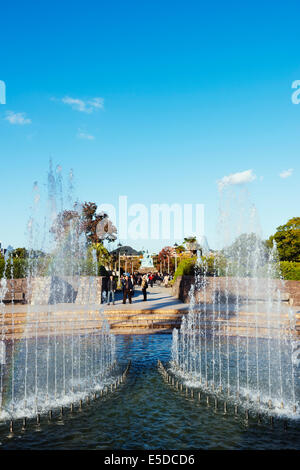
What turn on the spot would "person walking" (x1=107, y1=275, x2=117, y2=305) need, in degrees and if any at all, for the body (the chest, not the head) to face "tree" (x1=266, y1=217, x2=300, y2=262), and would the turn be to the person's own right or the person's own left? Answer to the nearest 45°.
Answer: approximately 135° to the person's own left

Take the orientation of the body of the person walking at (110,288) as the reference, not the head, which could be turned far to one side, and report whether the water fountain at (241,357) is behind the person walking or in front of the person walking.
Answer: in front

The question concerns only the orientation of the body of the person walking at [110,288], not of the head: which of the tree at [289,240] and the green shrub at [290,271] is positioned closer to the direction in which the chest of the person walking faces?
the green shrub

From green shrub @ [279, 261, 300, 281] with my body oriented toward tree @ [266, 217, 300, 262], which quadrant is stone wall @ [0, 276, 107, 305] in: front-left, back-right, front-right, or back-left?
back-left

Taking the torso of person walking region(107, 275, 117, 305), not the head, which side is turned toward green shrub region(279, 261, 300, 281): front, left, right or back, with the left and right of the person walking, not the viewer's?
left

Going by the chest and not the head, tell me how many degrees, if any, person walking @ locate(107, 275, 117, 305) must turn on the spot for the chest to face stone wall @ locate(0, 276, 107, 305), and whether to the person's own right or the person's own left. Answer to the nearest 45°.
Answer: approximately 45° to the person's own right

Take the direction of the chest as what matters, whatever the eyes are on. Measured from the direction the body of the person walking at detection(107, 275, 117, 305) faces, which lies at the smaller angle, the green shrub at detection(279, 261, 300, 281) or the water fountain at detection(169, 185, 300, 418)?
the water fountain

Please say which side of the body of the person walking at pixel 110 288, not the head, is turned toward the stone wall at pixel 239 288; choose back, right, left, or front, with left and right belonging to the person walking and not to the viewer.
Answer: left

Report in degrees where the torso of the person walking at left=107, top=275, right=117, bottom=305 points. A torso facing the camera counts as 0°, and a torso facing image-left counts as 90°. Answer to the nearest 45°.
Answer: approximately 0°
